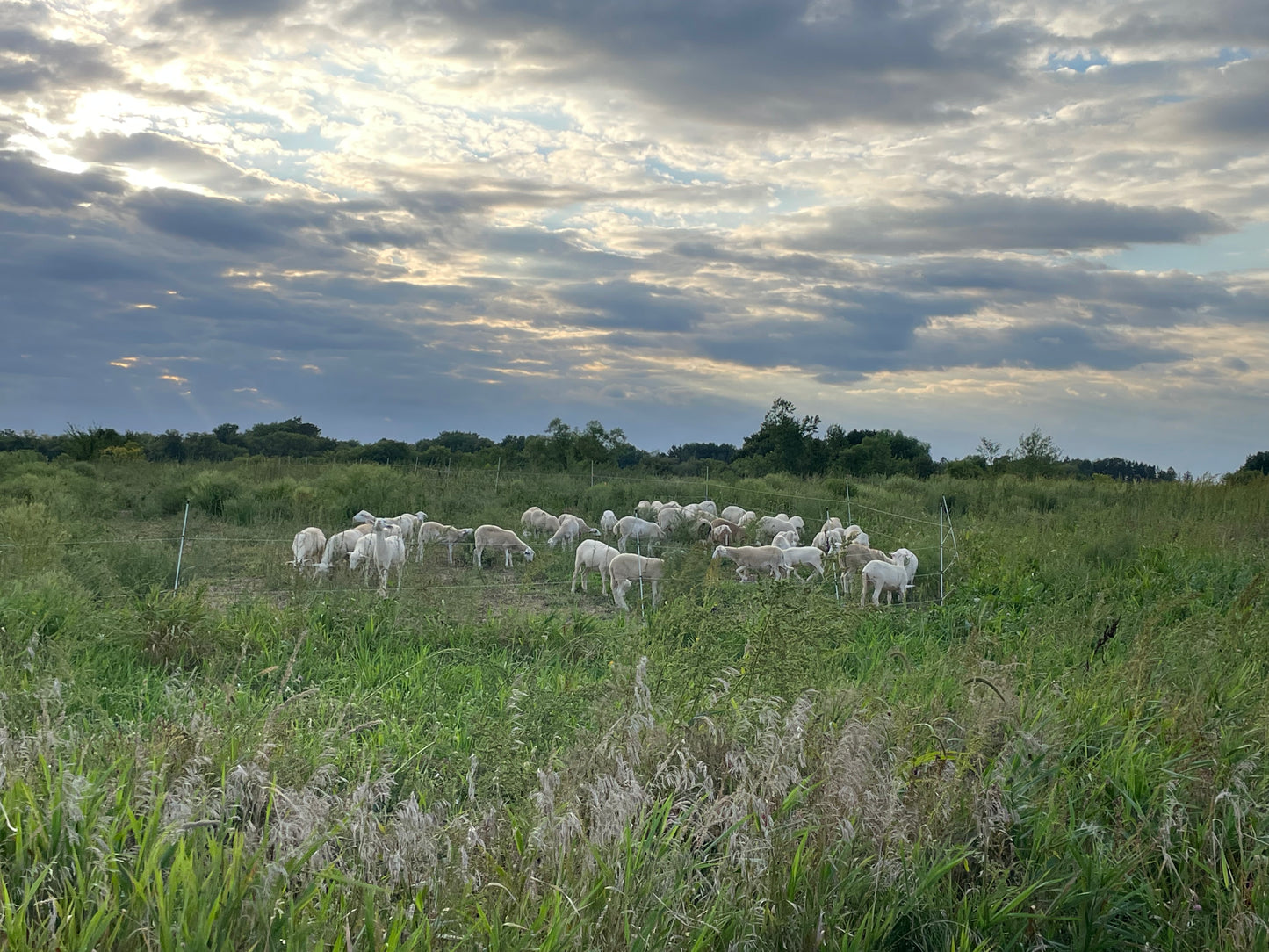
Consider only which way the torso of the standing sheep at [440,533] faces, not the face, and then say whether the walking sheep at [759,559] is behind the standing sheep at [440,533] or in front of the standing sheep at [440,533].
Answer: in front

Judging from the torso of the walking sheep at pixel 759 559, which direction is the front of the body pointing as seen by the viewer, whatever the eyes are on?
to the viewer's left

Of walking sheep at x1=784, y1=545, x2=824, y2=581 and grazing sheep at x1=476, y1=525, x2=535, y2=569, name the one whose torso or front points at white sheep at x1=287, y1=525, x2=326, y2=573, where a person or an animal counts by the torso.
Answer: walking sheep at x1=784, y1=545, x2=824, y2=581

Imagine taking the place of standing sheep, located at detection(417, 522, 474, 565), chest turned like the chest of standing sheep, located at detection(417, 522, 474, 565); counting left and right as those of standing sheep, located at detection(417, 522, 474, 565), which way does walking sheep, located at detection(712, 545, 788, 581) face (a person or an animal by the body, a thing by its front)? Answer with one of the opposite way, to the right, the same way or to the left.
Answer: the opposite way

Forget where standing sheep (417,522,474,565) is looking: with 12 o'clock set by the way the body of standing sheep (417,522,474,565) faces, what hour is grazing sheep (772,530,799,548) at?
grazing sheep (772,530,799,548) is roughly at 1 o'clock from standing sheep (417,522,474,565).

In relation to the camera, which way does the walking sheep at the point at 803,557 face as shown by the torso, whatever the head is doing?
to the viewer's left

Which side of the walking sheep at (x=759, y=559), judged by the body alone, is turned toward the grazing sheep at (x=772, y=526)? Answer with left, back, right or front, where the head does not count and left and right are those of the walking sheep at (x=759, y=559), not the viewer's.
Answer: right

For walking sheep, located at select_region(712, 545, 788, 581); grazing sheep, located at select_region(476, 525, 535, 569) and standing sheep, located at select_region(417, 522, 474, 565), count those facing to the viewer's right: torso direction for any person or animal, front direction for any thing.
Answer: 2

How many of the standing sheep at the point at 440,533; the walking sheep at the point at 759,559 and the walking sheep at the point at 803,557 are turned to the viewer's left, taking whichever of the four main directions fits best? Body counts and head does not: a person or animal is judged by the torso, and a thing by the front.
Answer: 2

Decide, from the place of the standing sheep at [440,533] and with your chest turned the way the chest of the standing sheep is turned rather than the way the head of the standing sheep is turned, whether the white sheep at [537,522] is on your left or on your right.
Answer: on your left

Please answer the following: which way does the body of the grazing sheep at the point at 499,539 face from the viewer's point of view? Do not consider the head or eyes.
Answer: to the viewer's right

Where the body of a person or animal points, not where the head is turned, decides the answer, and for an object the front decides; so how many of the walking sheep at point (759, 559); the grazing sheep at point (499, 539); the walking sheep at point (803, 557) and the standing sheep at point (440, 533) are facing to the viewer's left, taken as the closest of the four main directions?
2

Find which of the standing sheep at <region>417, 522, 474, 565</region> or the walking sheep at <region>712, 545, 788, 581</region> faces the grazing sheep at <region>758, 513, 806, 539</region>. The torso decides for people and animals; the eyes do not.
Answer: the standing sheep at <region>417, 522, 474, 565</region>

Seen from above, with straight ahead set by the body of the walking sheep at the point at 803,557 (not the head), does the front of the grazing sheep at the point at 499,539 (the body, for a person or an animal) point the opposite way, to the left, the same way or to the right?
the opposite way

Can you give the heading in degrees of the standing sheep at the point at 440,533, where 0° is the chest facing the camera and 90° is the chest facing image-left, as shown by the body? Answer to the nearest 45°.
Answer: approximately 270°

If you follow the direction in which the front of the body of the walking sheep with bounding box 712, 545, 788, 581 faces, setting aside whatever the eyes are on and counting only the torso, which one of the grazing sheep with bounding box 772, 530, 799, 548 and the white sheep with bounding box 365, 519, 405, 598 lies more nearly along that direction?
the white sheep
